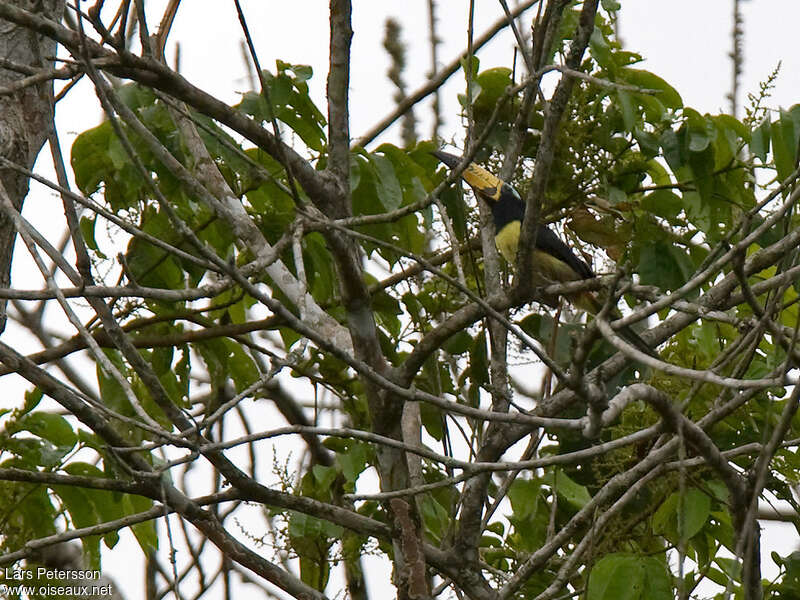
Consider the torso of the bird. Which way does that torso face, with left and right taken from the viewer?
facing to the left of the viewer
